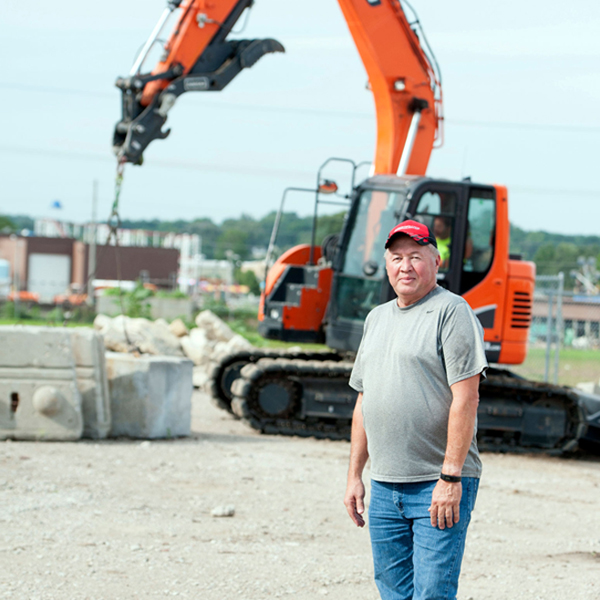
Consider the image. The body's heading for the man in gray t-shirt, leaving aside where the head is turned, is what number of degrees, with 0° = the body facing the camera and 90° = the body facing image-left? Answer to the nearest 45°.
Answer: approximately 45°

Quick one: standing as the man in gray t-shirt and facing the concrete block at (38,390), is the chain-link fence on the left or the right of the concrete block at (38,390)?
right

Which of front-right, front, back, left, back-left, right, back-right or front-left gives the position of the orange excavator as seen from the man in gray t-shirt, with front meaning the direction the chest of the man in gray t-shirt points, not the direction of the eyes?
back-right

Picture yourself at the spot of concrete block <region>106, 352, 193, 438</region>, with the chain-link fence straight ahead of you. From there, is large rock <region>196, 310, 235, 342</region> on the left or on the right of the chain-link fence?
left

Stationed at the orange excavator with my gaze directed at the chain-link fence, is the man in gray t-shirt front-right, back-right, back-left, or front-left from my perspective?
back-right

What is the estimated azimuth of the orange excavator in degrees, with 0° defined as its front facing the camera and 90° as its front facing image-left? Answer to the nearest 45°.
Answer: approximately 45°

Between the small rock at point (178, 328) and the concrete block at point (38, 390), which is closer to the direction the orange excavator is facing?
the concrete block
